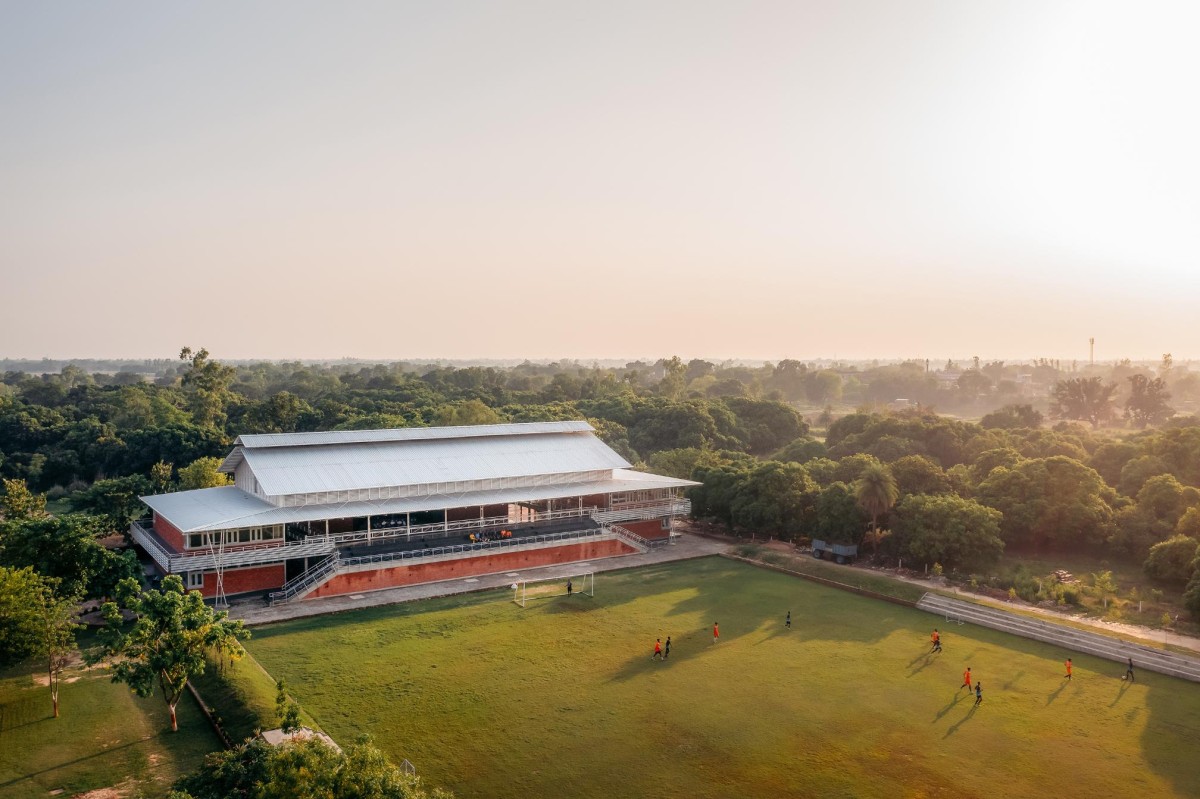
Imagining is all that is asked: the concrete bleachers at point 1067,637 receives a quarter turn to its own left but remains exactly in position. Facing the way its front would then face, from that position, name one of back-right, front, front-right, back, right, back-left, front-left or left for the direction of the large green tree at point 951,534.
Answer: back

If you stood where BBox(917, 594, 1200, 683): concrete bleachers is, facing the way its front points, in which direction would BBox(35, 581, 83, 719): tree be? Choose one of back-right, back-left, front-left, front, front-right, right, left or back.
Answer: front

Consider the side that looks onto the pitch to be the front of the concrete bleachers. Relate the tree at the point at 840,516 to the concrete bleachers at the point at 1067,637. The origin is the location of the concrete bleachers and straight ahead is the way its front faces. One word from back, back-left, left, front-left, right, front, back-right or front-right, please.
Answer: right

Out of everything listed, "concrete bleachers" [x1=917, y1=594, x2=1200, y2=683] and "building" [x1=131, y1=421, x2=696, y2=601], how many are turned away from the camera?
0

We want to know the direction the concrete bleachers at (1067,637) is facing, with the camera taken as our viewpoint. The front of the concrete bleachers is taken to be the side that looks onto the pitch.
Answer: facing the viewer and to the left of the viewer

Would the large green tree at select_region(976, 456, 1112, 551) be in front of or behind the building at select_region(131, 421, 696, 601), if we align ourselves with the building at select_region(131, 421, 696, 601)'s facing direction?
in front

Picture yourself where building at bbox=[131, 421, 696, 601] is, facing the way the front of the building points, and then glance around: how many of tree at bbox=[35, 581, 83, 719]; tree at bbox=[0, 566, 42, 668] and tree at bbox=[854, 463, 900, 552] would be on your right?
2

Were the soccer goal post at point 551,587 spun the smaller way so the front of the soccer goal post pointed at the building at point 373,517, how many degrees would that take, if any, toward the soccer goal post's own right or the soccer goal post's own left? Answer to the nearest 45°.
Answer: approximately 135° to the soccer goal post's own right

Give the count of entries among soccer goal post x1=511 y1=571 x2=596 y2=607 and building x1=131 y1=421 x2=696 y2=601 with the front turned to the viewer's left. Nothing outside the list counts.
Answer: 0

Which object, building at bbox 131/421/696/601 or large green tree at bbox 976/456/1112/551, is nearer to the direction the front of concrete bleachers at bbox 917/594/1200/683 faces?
the building

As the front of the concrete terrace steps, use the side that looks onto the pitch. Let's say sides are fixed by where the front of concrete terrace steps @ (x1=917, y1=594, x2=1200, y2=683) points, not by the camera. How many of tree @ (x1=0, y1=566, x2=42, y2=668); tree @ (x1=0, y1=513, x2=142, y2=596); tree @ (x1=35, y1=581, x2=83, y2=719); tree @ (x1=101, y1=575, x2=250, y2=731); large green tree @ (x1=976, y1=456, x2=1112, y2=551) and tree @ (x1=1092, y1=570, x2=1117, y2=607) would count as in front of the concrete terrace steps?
4

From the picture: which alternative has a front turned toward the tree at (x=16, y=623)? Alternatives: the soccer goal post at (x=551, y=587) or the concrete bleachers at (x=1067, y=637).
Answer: the concrete bleachers

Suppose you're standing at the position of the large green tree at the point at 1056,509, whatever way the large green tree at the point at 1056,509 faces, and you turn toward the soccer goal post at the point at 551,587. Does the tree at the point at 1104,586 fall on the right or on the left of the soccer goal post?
left

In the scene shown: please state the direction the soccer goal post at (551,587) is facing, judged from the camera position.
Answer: facing the viewer and to the right of the viewer

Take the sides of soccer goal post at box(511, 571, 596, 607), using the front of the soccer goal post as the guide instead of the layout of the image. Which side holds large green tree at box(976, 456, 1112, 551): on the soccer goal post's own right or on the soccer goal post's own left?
on the soccer goal post's own left

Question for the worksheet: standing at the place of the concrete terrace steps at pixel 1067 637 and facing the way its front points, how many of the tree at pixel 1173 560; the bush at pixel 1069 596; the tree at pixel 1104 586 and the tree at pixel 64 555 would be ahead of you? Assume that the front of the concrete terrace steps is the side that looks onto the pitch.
1

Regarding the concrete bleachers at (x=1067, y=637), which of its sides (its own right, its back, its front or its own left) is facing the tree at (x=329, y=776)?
front

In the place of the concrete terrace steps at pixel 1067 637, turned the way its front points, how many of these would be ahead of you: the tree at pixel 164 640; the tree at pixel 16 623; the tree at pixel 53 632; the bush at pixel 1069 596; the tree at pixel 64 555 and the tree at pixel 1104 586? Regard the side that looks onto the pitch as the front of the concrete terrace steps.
4

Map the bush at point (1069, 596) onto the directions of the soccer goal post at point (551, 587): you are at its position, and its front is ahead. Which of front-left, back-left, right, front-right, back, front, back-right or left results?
front-left

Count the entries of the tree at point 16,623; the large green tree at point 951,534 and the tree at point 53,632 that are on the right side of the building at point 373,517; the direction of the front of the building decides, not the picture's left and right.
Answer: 2

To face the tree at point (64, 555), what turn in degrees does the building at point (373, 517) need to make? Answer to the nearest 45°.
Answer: approximately 90° to its right

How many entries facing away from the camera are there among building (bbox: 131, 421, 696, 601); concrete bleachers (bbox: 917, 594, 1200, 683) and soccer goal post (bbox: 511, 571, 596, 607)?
0
